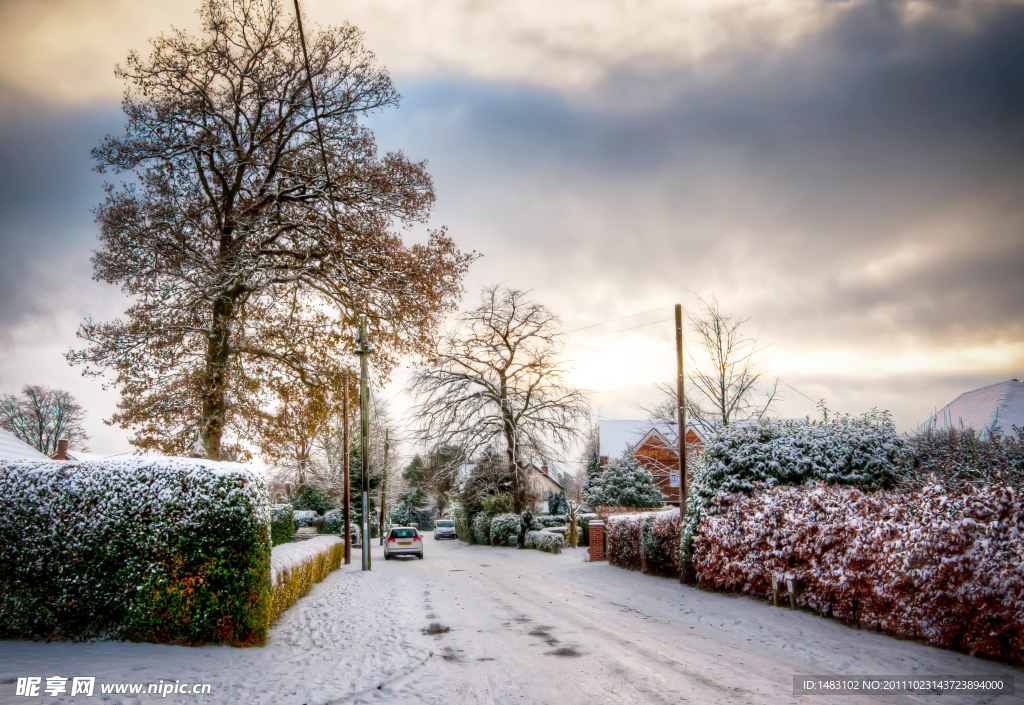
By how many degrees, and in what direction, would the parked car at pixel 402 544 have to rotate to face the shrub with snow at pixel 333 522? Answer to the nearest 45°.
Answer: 0° — it already faces it

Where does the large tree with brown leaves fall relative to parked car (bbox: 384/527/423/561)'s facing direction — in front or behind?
behind

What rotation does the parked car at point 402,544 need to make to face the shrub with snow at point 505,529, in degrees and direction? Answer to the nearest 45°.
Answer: approximately 45° to its right

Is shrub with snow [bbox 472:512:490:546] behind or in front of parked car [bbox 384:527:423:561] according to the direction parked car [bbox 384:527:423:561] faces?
in front

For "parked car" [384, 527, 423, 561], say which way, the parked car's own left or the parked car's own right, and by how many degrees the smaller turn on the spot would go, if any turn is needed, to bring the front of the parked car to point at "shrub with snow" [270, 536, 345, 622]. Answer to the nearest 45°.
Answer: approximately 180°

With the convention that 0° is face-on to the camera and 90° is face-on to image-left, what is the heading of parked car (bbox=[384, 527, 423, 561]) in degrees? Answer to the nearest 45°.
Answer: approximately 180°

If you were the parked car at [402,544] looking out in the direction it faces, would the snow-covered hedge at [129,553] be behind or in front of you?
behind

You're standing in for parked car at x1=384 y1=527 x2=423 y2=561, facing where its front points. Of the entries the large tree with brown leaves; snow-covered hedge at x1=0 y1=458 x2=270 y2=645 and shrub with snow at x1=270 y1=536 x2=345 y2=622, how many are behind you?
3

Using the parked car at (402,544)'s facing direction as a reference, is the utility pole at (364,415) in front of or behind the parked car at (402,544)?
behind
